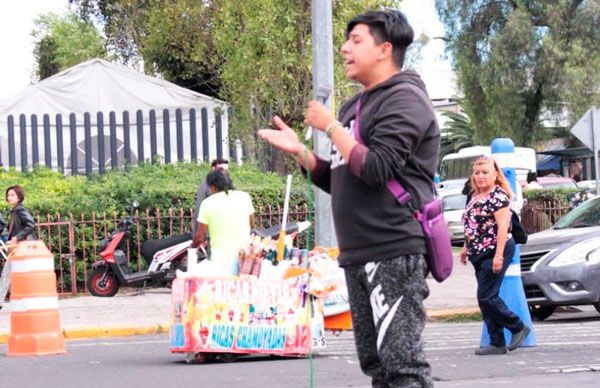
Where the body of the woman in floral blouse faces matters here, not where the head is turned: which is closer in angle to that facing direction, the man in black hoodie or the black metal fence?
the man in black hoodie

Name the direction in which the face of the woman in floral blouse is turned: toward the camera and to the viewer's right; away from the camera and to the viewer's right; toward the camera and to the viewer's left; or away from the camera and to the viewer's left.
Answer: toward the camera and to the viewer's left

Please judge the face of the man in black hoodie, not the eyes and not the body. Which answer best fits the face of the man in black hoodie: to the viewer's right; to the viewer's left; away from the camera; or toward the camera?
to the viewer's left

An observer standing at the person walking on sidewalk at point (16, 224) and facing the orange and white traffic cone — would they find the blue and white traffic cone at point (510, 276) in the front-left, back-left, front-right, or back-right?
front-left

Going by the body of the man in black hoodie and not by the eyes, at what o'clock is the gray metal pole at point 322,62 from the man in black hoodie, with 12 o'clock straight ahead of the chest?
The gray metal pole is roughly at 3 o'clock from the man in black hoodie.

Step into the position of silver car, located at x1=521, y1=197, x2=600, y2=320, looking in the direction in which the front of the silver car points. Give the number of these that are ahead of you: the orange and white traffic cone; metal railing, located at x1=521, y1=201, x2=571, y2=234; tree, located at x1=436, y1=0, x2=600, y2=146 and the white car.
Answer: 1

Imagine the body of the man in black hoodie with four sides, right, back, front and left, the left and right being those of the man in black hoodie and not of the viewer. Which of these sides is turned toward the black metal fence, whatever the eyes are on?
right

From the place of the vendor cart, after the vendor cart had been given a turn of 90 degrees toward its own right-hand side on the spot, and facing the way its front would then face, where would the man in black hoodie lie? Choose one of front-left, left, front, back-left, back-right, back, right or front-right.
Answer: left

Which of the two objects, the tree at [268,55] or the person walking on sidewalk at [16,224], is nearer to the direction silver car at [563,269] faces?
the person walking on sidewalk

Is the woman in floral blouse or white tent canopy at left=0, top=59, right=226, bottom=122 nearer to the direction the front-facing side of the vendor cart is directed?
the woman in floral blouse

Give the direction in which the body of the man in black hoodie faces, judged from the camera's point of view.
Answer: to the viewer's left
